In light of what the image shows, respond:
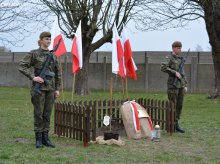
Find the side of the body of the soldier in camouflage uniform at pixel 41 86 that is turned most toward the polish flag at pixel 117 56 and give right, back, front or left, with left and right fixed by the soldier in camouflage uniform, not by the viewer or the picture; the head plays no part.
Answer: left

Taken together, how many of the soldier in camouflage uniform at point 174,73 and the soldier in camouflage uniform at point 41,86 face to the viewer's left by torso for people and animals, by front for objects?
0

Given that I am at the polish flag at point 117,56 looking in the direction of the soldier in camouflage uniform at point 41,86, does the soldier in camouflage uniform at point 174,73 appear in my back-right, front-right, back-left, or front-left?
back-left

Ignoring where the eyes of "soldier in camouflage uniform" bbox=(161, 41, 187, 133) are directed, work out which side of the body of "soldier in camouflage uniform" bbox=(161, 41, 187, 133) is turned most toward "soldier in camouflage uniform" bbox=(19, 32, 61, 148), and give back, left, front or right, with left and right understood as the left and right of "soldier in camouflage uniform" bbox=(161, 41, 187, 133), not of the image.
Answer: right

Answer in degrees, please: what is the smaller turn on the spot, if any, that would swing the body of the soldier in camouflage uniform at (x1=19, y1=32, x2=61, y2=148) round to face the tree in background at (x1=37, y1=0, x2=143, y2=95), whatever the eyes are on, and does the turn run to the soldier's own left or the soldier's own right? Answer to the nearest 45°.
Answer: approximately 135° to the soldier's own left

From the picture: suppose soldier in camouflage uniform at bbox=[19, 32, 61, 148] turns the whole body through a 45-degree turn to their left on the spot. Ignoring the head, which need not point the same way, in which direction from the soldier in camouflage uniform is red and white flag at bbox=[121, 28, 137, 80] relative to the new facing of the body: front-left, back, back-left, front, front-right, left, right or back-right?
front-left

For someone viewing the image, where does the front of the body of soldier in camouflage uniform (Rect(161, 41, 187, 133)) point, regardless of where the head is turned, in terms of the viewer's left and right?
facing the viewer and to the right of the viewer

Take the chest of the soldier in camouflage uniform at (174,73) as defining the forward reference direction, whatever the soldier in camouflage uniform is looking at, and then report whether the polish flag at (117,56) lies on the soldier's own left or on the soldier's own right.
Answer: on the soldier's own right

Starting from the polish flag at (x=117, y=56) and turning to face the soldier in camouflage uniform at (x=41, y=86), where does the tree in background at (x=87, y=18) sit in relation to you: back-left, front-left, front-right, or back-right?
back-right
